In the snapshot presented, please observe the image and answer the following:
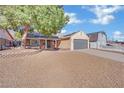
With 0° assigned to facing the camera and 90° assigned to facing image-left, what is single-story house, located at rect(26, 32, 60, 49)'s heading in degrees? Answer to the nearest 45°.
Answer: approximately 0°

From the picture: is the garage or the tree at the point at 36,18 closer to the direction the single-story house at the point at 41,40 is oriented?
the tree

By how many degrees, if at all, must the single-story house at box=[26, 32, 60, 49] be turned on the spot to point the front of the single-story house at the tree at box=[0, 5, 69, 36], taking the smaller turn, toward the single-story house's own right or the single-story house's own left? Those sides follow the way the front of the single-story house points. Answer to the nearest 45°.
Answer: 0° — it already faces it
